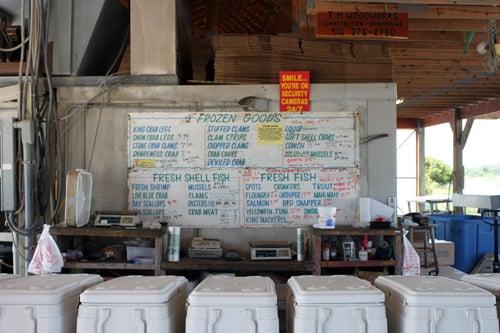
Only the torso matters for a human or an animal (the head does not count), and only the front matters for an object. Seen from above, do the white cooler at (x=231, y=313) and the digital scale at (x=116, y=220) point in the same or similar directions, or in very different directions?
same or similar directions

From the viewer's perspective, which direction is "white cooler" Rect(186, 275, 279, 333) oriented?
toward the camera

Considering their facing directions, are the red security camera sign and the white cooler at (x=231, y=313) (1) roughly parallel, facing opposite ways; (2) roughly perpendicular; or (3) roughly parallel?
roughly parallel

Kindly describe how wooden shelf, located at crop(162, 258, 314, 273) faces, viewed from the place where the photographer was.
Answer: facing the viewer

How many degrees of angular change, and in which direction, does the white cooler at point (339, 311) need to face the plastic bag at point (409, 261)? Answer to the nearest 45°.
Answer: approximately 180°

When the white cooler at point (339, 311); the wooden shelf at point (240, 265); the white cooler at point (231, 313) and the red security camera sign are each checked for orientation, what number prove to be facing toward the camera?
4

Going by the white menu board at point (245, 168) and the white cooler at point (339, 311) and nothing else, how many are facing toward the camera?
2

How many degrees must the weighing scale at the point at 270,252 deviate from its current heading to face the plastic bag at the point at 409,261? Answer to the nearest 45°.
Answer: approximately 90° to its left

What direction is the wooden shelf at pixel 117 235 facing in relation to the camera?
toward the camera

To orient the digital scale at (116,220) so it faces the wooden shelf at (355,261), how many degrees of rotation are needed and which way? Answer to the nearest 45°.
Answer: approximately 90° to its left

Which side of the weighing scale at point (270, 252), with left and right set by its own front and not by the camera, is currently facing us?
front
